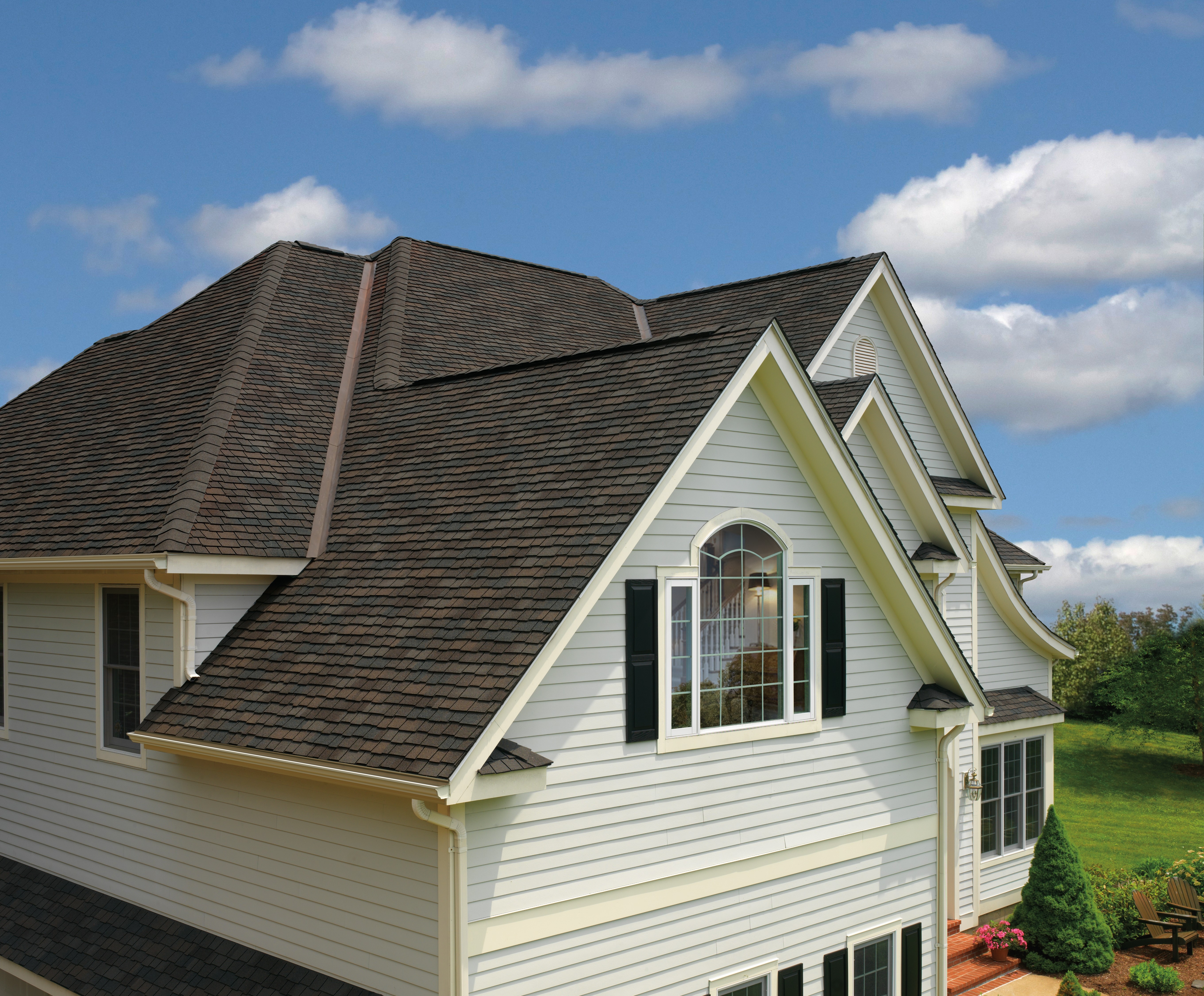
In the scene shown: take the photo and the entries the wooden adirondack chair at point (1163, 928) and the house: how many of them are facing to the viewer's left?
0

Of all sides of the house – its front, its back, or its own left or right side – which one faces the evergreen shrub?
left

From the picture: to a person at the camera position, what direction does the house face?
facing the viewer and to the right of the viewer

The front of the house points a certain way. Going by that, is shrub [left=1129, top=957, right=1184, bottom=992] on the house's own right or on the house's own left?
on the house's own left

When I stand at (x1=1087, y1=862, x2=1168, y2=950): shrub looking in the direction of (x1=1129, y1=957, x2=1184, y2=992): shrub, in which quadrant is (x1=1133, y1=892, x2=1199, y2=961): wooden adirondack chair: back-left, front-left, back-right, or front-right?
front-left

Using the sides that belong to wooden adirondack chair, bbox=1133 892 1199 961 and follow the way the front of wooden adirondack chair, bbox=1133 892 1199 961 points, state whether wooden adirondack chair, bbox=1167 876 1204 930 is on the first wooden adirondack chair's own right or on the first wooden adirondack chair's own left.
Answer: on the first wooden adirondack chair's own left
